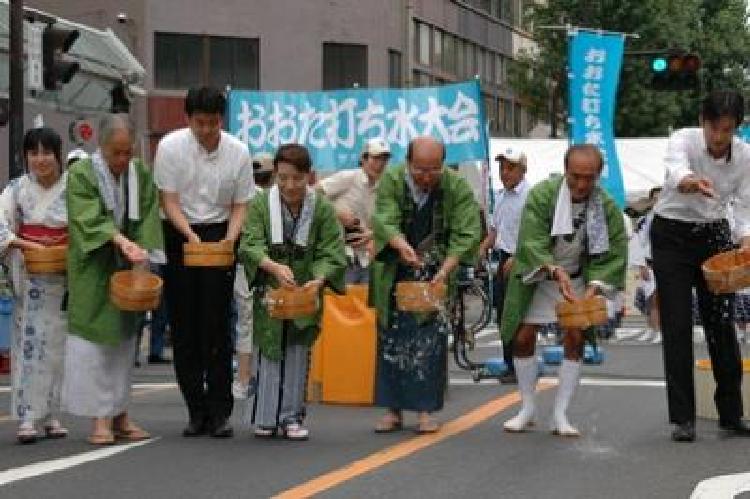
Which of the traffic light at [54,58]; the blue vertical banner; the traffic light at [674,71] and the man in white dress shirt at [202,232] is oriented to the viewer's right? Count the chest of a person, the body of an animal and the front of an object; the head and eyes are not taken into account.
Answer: the traffic light at [54,58]

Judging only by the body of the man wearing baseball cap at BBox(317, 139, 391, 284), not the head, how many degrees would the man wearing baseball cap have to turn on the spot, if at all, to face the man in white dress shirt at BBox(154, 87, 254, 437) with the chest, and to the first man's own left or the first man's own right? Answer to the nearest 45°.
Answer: approximately 45° to the first man's own right

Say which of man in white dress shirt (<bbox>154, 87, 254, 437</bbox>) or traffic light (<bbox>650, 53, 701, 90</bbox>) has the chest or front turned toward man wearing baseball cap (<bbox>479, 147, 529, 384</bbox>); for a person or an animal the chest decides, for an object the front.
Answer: the traffic light

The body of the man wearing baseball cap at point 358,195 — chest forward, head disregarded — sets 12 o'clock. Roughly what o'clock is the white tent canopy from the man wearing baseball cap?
The white tent canopy is roughly at 8 o'clock from the man wearing baseball cap.

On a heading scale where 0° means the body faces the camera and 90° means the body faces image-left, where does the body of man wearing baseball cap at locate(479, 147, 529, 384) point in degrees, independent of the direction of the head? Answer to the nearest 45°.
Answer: approximately 45°

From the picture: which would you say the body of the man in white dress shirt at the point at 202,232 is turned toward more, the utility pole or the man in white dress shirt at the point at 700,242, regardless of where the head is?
the man in white dress shirt

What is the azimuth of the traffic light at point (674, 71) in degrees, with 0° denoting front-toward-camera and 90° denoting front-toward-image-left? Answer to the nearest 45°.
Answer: approximately 0°

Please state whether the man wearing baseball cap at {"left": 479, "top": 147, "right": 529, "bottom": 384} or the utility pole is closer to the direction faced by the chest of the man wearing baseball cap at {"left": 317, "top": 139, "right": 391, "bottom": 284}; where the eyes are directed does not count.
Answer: the man wearing baseball cap

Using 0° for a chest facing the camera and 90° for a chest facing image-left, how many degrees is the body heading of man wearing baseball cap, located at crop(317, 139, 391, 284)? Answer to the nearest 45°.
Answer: approximately 315°
